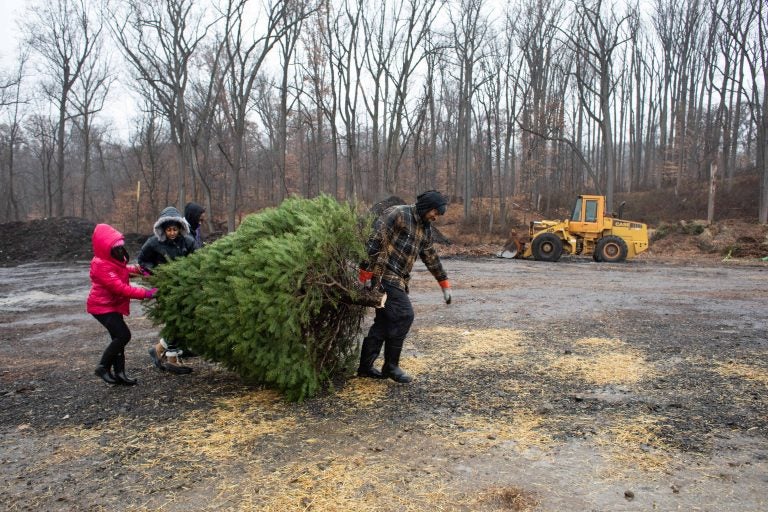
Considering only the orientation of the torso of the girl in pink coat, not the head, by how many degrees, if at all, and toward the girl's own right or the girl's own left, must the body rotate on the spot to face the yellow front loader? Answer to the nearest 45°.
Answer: approximately 45° to the girl's own left

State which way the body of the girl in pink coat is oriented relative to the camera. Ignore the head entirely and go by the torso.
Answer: to the viewer's right

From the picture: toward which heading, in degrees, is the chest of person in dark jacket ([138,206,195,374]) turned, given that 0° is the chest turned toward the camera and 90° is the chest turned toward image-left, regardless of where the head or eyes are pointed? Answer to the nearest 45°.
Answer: approximately 315°

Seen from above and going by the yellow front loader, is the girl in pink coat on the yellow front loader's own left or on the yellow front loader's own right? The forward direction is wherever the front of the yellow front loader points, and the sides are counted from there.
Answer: on the yellow front loader's own left

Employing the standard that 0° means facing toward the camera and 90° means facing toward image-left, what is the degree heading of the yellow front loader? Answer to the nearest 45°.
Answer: approximately 90°

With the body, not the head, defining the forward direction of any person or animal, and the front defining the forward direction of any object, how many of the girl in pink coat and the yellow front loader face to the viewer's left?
1

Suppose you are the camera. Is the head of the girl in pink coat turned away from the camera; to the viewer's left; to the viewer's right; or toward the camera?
to the viewer's right

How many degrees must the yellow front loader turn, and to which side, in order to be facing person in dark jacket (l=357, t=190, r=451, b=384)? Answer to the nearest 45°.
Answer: approximately 90° to its left

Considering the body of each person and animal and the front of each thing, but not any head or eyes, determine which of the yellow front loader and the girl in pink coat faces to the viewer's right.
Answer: the girl in pink coat

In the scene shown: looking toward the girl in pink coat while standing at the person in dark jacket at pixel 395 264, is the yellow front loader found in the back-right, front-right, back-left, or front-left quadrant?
back-right

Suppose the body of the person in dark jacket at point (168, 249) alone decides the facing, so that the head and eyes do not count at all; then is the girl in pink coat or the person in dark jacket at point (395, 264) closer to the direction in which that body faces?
the person in dark jacket

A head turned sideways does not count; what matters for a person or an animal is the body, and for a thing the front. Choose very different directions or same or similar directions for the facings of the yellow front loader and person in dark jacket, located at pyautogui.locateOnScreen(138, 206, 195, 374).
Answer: very different directions
